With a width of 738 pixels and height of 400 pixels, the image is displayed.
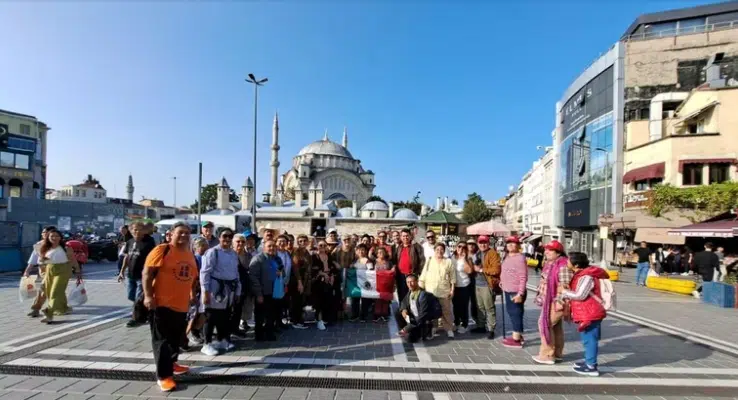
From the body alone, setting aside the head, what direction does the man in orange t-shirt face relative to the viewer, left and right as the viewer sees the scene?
facing the viewer and to the right of the viewer

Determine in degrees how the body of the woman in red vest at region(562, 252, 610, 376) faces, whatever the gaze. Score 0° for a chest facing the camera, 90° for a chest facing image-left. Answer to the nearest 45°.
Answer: approximately 90°

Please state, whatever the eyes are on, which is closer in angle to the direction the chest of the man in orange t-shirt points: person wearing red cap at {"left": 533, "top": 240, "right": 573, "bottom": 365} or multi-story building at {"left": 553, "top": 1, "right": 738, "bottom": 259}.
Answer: the person wearing red cap

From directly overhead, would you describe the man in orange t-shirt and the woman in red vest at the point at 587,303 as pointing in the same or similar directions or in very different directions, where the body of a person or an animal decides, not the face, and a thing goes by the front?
very different directions

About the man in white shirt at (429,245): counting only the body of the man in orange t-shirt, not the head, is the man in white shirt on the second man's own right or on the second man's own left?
on the second man's own left

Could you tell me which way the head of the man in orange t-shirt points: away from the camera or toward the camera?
toward the camera

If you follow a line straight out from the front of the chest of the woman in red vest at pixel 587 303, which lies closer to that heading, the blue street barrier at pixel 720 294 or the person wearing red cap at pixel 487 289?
the person wearing red cap

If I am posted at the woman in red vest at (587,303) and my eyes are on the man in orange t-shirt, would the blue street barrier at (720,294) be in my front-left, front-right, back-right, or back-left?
back-right
